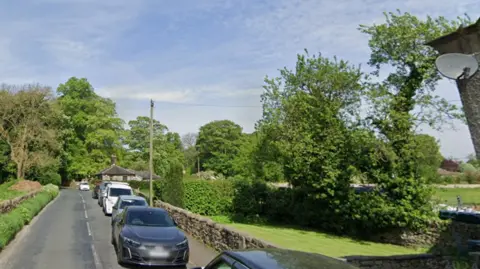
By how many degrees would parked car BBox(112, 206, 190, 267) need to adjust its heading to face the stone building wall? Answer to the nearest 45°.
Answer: approximately 45° to its left

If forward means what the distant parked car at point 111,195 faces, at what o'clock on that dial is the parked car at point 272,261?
The parked car is roughly at 12 o'clock from the distant parked car.

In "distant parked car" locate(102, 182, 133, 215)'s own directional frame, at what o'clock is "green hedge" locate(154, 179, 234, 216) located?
The green hedge is roughly at 9 o'clock from the distant parked car.

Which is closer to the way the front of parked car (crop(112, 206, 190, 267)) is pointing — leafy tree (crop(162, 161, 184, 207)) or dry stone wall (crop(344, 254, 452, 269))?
the dry stone wall

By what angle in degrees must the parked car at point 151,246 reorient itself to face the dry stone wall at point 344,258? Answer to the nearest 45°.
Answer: approximately 90° to its left

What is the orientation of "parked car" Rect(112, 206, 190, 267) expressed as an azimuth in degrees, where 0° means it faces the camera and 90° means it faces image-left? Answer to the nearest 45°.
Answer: approximately 0°

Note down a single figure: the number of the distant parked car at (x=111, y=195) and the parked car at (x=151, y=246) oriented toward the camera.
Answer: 2

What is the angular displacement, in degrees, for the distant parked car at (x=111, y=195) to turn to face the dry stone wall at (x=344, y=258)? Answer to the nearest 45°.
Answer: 0° — it already faces it

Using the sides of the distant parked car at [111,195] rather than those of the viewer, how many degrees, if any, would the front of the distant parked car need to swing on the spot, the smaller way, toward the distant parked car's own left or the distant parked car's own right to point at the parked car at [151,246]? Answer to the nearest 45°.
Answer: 0° — it already faces it

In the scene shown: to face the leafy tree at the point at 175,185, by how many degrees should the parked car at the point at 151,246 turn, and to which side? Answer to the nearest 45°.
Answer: approximately 180°
